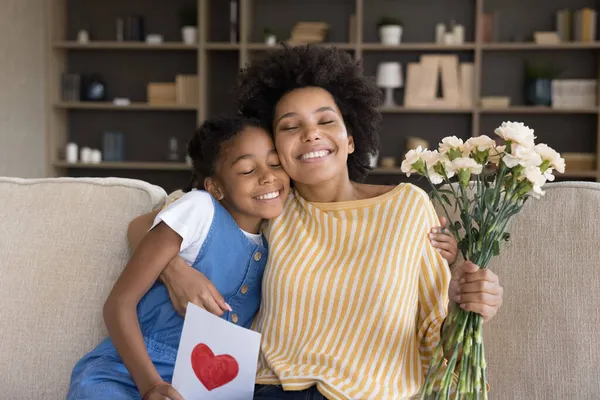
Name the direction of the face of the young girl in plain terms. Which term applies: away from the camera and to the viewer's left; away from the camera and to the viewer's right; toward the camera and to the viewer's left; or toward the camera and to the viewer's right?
toward the camera and to the viewer's right

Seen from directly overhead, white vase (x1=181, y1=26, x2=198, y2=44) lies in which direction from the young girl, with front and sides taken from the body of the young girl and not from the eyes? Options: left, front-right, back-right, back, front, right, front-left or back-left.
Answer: back-left

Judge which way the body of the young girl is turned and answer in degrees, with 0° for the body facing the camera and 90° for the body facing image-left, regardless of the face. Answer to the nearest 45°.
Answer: approximately 315°

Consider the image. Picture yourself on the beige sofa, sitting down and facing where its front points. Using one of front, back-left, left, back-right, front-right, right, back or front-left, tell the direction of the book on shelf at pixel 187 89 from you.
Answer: back

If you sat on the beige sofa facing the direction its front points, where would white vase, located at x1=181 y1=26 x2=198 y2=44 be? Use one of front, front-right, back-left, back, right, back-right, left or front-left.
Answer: back

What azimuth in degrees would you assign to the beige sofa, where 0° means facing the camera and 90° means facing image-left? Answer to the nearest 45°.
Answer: approximately 0°
